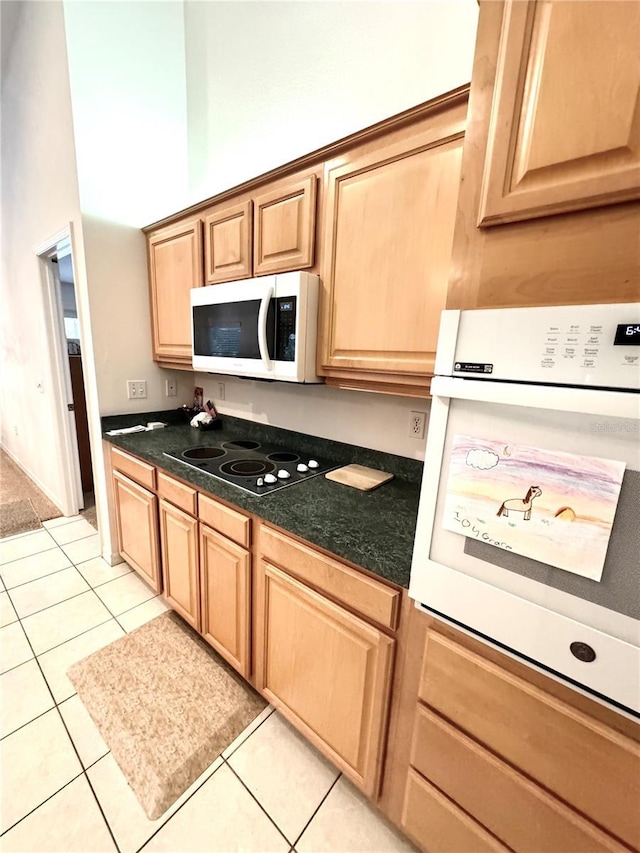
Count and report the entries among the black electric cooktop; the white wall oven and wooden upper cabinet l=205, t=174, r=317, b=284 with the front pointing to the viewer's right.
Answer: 0

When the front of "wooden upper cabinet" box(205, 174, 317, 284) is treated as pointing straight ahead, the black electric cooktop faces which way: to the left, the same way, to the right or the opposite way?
the same way

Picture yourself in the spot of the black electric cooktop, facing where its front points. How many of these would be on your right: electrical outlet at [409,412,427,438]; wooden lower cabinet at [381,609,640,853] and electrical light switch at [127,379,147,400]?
1

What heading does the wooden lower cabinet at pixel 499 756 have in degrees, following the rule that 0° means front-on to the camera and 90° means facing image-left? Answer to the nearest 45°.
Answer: approximately 45°

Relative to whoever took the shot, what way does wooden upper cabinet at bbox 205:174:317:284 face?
facing the viewer and to the left of the viewer

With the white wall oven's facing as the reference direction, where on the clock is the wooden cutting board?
The wooden cutting board is roughly at 3 o'clock from the white wall oven.

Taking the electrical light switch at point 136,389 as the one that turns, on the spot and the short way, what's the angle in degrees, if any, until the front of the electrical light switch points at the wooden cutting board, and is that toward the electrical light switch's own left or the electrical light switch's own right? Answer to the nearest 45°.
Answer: approximately 45° to the electrical light switch's own left

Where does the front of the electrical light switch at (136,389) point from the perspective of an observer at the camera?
facing the viewer

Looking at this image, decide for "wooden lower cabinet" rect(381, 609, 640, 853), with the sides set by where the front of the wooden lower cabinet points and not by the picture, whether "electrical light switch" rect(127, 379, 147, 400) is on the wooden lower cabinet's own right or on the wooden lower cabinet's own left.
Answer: on the wooden lower cabinet's own right

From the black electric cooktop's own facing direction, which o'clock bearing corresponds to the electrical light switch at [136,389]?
The electrical light switch is roughly at 3 o'clock from the black electric cooktop.

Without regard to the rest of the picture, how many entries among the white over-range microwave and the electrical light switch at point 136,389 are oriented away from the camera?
0

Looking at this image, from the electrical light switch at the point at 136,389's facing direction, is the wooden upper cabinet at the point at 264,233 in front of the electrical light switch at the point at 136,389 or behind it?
in front
